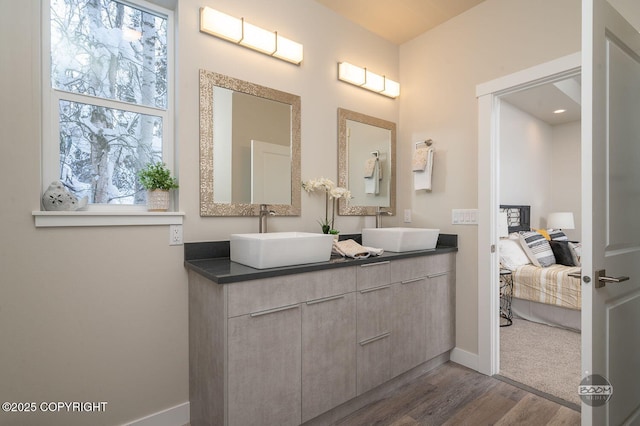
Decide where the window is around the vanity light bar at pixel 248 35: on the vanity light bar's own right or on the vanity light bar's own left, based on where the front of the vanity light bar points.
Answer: on the vanity light bar's own right

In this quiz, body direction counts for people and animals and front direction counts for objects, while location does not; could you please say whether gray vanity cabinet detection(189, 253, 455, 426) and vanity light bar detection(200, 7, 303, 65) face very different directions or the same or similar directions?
same or similar directions

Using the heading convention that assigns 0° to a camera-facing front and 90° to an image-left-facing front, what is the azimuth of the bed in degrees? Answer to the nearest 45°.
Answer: approximately 315°

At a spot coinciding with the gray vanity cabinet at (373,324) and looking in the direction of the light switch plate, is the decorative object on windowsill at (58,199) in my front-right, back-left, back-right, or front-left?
back-left

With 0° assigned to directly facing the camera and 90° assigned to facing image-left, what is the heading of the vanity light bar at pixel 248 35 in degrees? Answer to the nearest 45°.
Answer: approximately 315°

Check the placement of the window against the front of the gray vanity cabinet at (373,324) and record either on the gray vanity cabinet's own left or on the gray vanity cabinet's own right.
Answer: on the gray vanity cabinet's own right

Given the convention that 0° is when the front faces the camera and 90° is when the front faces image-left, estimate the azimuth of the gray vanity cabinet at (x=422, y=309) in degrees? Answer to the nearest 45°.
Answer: approximately 315°

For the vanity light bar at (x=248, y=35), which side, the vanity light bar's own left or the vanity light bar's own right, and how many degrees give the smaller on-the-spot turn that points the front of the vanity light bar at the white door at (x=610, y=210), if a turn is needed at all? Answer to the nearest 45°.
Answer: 0° — it already faces it

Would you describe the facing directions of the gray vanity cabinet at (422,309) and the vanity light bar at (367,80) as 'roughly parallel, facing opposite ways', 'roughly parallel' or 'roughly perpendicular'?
roughly parallel

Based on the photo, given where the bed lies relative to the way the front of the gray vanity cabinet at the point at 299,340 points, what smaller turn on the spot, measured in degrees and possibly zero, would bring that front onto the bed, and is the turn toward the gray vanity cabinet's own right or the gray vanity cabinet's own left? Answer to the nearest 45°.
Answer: approximately 90° to the gray vanity cabinet's own left

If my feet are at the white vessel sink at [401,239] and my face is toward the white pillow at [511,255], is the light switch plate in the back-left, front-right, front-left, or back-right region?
front-right

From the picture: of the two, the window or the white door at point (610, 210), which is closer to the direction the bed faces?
the white door

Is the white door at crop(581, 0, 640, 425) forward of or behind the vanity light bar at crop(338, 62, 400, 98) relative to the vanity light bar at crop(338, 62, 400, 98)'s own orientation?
forward

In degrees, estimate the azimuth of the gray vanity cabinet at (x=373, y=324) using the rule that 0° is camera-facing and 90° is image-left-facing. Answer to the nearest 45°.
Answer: approximately 315°
